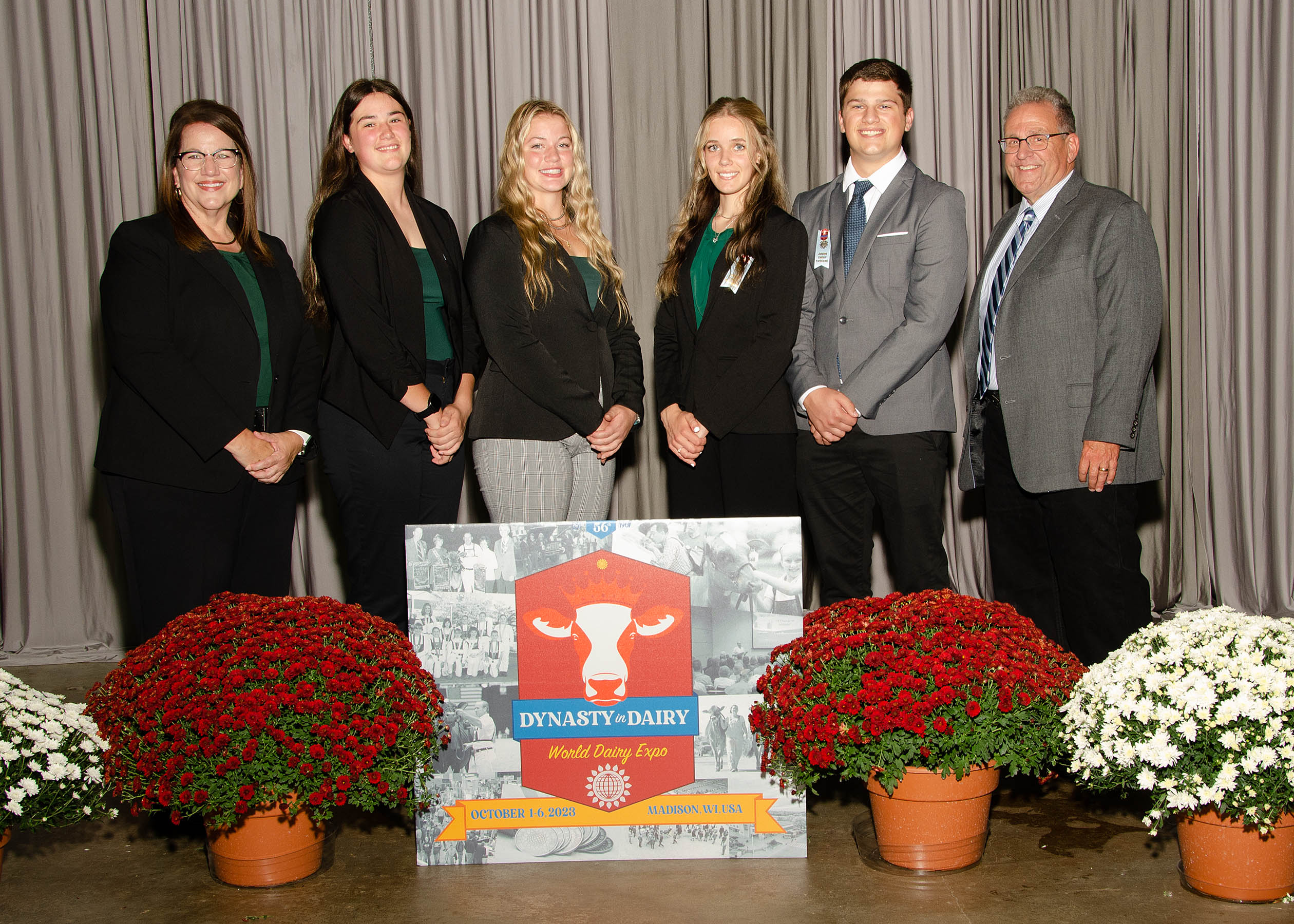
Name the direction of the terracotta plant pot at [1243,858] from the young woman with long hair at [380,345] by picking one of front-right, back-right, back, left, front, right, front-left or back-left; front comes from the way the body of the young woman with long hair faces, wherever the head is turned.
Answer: front

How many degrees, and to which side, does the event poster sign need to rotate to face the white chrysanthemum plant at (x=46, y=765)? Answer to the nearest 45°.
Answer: approximately 90° to its right

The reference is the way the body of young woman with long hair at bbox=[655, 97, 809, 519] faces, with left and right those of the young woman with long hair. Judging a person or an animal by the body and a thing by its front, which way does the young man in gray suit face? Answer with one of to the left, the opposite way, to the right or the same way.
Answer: the same way

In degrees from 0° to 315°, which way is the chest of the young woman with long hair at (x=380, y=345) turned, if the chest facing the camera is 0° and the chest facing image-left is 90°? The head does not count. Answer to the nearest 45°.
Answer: approximately 315°

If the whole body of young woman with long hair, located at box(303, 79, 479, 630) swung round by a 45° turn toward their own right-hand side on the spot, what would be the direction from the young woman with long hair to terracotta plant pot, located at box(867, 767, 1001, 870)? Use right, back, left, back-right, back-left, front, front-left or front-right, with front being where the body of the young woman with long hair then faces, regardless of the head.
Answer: front-left

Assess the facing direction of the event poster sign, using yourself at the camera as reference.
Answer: facing the viewer

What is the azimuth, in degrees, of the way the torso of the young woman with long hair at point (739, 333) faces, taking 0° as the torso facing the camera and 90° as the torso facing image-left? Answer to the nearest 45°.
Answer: approximately 45°

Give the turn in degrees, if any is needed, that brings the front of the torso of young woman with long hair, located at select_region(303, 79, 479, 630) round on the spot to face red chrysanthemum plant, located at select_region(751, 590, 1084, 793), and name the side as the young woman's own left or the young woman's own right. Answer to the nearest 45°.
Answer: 0° — they already face it

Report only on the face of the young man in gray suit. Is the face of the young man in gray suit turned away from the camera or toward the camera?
toward the camera

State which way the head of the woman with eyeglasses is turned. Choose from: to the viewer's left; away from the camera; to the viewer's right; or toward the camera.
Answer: toward the camera

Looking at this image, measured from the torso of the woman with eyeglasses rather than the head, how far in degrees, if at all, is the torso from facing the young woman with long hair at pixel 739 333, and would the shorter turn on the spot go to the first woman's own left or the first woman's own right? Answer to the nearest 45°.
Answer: approximately 45° to the first woman's own left

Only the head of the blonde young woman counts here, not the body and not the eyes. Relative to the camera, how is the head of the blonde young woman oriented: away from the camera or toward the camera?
toward the camera

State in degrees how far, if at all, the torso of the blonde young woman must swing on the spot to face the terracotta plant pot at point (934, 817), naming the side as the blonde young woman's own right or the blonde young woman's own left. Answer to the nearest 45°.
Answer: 0° — they already face it

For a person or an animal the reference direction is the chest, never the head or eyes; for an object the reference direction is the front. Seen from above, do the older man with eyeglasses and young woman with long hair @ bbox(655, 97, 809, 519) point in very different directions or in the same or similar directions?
same or similar directions
